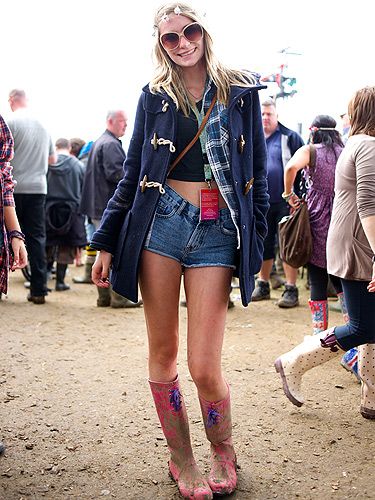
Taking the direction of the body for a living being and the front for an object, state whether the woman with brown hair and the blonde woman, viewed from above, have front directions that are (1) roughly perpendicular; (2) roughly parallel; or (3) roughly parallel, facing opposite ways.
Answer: roughly perpendicular

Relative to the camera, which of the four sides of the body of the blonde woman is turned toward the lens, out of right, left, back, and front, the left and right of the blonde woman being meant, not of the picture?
front

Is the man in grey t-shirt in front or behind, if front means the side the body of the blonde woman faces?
behind

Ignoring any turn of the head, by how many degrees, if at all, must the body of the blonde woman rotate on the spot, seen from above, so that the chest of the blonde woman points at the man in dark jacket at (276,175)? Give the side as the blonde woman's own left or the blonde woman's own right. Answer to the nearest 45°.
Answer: approximately 180°

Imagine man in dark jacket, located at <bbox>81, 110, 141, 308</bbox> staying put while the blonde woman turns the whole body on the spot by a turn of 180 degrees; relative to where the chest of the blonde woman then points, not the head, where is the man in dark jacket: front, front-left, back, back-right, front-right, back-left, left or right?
front
